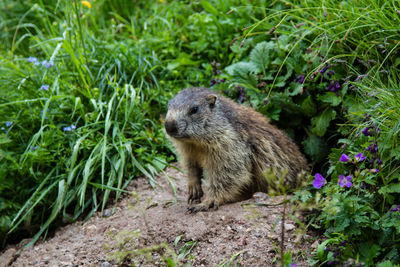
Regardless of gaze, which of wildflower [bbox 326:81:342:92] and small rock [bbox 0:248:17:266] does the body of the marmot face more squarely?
the small rock

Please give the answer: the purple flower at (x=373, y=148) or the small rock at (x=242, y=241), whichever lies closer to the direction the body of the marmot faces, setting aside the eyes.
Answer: the small rock

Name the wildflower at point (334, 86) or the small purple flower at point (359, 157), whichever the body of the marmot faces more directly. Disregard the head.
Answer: the small purple flower

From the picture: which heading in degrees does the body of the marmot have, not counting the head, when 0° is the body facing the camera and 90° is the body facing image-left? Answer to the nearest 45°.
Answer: approximately 45°

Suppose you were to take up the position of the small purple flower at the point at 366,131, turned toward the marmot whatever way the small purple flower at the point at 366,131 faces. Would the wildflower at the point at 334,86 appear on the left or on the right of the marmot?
right

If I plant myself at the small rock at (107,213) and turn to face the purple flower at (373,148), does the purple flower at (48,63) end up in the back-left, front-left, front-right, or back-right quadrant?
back-left
